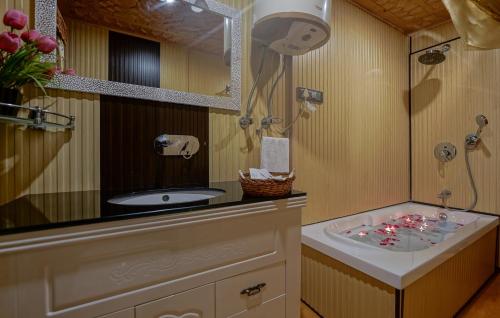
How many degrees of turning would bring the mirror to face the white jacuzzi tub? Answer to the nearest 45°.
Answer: approximately 45° to its left

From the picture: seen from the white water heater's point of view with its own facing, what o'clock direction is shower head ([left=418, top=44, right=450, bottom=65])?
The shower head is roughly at 9 o'clock from the white water heater.

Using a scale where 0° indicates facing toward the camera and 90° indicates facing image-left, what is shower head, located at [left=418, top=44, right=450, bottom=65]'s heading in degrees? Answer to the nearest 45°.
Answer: approximately 45°

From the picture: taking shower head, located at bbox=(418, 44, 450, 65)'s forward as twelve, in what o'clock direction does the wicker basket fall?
The wicker basket is roughly at 11 o'clock from the shower head.

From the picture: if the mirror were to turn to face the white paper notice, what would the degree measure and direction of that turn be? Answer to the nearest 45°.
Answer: approximately 45° to its left
